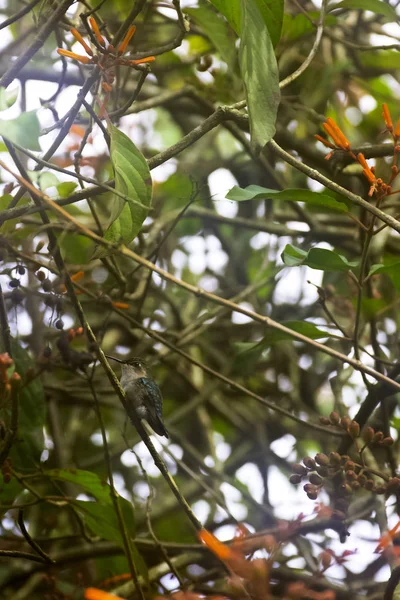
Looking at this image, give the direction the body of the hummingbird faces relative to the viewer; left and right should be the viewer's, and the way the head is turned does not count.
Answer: facing to the left of the viewer
